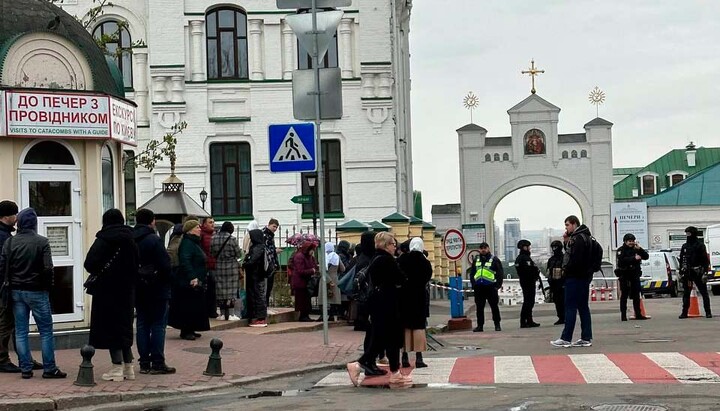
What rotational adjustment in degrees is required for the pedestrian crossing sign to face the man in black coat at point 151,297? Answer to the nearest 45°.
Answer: approximately 45° to its right

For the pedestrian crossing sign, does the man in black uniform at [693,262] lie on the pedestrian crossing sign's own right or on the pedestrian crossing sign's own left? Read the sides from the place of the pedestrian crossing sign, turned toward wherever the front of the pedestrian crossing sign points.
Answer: on the pedestrian crossing sign's own left

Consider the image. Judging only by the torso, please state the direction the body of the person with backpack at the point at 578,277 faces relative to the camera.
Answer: to the viewer's left

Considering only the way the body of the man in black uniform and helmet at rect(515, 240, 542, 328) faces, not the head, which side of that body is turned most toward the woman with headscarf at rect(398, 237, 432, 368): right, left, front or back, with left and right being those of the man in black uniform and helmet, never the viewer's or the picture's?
right

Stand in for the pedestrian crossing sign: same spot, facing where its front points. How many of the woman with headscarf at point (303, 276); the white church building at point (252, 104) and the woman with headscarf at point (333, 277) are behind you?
3

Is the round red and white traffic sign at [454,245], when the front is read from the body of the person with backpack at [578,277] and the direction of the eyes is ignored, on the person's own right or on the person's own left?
on the person's own right

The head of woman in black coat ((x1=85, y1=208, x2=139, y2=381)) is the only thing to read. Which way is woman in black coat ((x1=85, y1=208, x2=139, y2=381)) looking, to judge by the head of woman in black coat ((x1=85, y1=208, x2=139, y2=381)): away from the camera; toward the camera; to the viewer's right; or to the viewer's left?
away from the camera

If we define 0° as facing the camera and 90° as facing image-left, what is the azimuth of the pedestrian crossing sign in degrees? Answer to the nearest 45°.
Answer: approximately 0°
